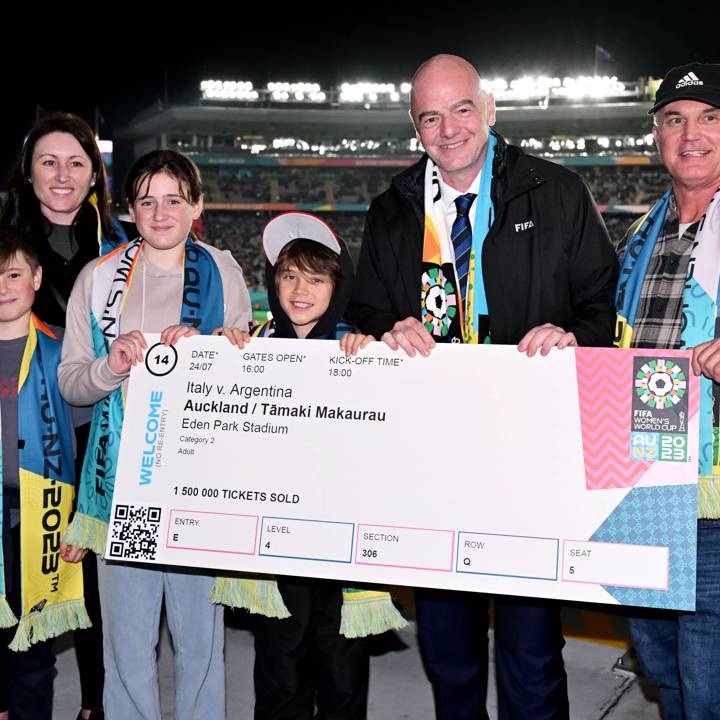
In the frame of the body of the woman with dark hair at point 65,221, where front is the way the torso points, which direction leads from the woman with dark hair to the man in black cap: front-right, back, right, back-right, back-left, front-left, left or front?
front-left

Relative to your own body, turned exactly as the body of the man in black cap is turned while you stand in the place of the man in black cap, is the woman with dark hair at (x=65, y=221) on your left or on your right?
on your right

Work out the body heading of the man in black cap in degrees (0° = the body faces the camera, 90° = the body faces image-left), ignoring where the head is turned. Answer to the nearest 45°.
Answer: approximately 0°

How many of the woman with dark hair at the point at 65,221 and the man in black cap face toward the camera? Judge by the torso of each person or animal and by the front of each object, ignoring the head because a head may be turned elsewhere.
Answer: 2

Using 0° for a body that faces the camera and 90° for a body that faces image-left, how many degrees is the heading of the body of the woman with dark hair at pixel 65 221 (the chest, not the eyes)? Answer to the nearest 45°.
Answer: approximately 0°
